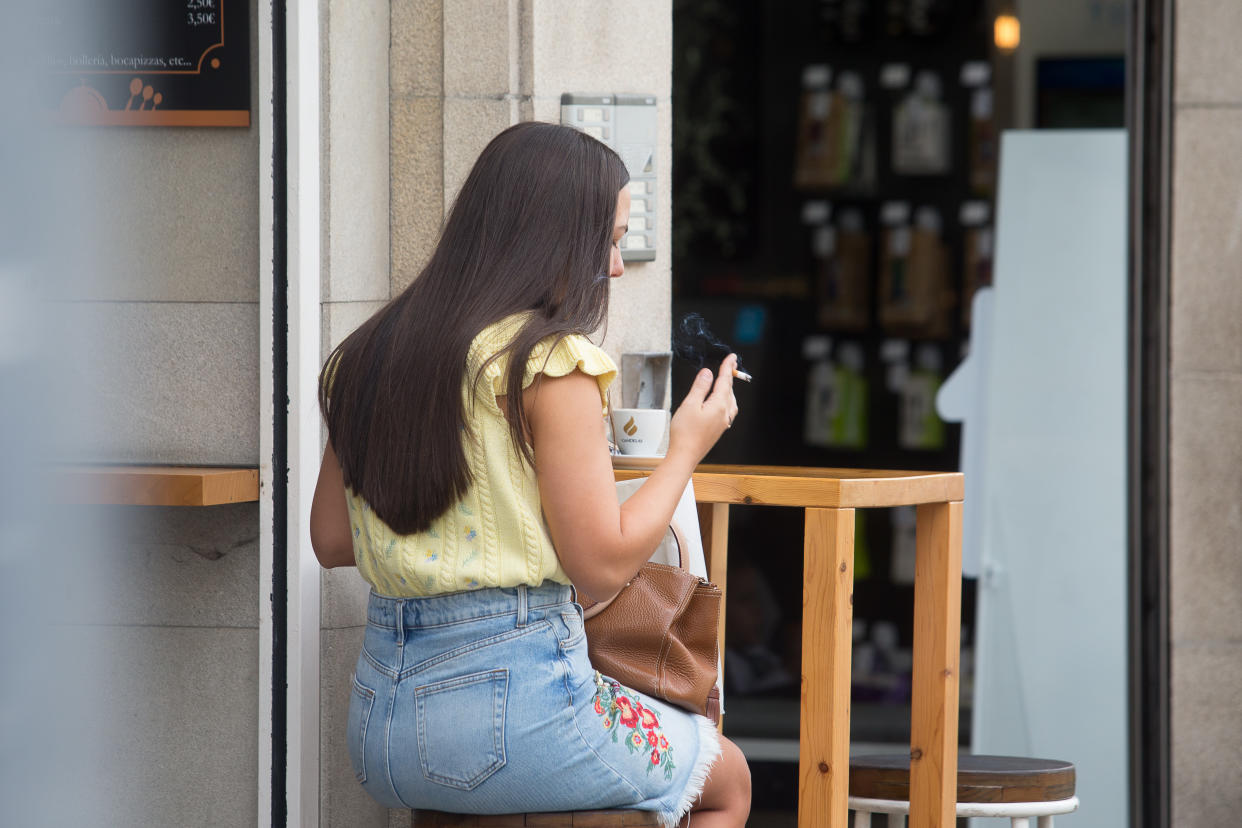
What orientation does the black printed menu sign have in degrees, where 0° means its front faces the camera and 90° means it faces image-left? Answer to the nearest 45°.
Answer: approximately 0°

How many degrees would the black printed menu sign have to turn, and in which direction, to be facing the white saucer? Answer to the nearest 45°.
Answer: approximately 90° to its left

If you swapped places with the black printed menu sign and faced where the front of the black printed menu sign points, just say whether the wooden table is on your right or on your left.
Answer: on your left

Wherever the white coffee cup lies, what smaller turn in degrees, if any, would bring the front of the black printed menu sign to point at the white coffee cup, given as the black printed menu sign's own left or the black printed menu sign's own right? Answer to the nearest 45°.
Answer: approximately 90° to the black printed menu sign's own left

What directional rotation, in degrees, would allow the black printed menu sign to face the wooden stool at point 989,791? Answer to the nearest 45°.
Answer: approximately 90° to its left

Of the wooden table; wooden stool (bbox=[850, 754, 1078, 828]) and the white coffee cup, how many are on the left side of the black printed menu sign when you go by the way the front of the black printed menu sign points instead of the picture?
3

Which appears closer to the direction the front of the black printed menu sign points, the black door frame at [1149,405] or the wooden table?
the wooden table

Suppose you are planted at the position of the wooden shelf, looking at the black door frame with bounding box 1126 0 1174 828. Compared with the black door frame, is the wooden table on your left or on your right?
right

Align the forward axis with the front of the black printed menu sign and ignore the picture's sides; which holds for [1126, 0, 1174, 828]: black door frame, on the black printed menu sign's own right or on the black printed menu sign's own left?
on the black printed menu sign's own left
